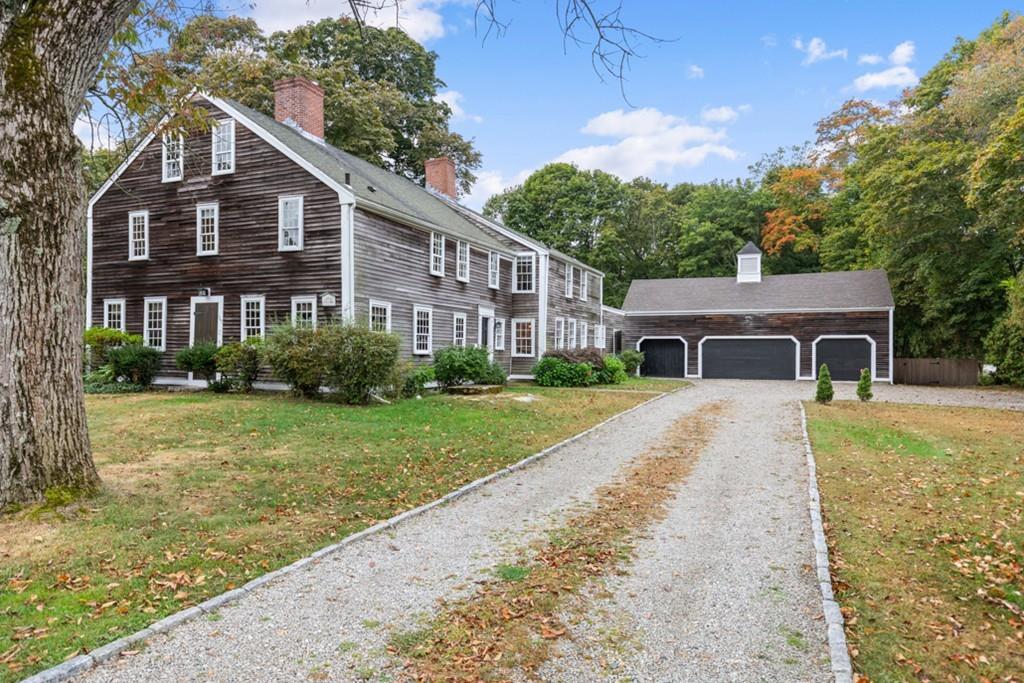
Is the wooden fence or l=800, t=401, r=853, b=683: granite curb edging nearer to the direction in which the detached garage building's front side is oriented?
the granite curb edging

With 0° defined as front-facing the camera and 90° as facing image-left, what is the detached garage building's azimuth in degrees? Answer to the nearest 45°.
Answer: approximately 0°

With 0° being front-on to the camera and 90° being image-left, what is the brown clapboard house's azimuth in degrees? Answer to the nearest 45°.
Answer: approximately 315°

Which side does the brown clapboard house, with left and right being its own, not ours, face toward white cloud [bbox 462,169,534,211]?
back

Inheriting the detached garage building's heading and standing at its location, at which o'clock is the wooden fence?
The wooden fence is roughly at 9 o'clock from the detached garage building.

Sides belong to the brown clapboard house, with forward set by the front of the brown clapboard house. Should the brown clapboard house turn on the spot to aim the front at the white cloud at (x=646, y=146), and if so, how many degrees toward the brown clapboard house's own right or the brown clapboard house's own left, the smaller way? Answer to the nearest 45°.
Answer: approximately 90° to the brown clapboard house's own left
